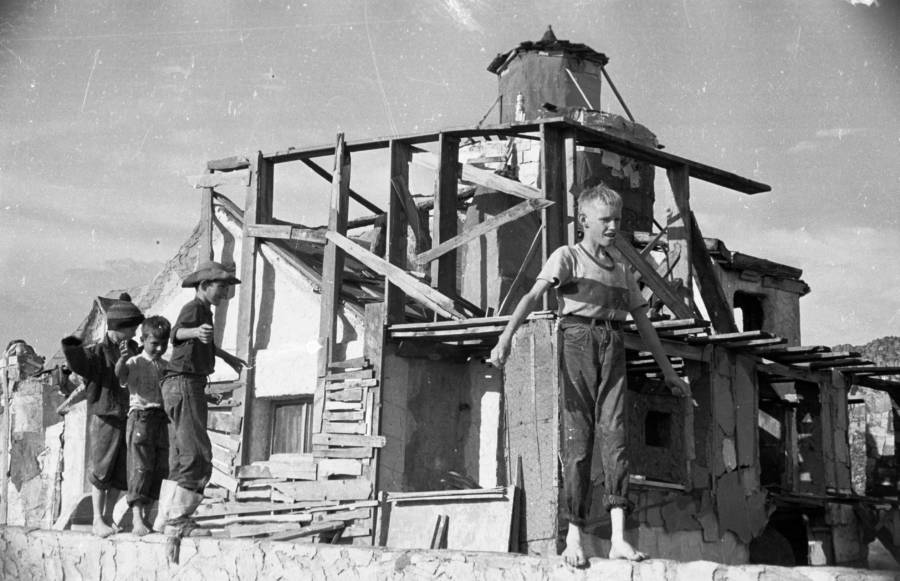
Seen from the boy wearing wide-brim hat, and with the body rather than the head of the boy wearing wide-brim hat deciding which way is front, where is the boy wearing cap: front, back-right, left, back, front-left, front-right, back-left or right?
back-left

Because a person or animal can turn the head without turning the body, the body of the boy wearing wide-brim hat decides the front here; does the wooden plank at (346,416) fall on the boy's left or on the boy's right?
on the boy's left

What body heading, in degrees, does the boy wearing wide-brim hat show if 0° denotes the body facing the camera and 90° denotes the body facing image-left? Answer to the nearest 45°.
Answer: approximately 270°

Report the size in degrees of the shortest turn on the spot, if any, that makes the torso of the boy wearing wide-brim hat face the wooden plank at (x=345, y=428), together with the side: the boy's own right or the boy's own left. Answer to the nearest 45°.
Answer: approximately 90° to the boy's own left

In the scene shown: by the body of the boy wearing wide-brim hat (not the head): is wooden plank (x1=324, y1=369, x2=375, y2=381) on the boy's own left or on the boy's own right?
on the boy's own left

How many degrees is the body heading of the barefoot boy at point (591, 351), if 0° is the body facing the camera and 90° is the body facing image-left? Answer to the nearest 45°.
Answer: approximately 315°

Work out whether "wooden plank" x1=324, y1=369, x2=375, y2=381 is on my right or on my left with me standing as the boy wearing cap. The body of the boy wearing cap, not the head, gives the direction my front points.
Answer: on my left

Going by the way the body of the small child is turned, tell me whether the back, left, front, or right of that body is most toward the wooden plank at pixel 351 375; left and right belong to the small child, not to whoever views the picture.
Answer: left
